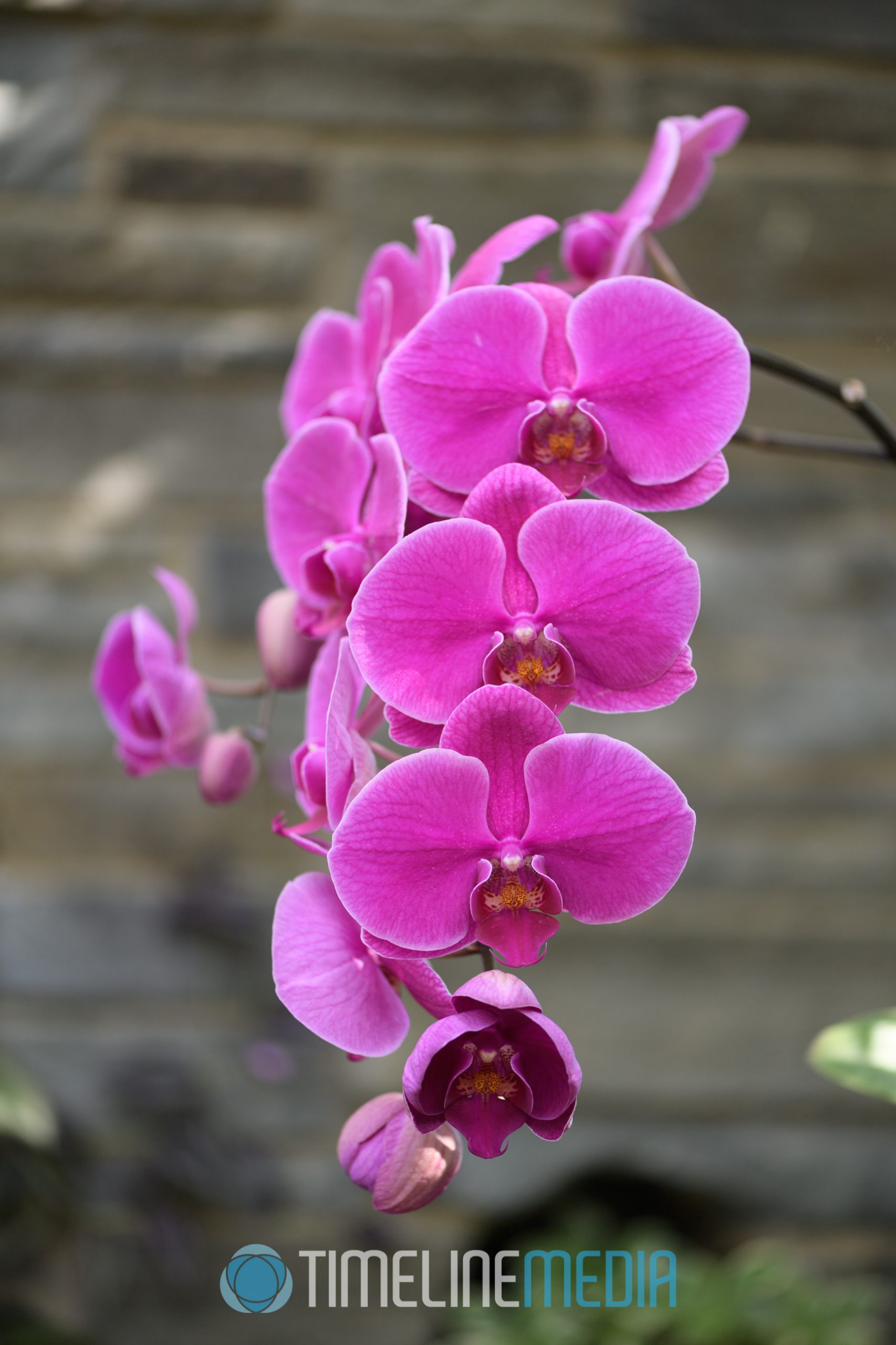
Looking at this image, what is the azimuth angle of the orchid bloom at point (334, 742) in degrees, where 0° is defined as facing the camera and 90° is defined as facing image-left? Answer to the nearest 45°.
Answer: approximately 90°

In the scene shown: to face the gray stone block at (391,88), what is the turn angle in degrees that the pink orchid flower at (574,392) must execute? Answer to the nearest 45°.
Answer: approximately 180°

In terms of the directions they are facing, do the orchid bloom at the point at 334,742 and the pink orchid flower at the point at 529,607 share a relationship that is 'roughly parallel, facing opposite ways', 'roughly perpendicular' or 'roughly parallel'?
roughly perpendicular

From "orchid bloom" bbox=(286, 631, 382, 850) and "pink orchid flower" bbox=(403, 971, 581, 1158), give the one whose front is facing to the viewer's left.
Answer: the orchid bloom

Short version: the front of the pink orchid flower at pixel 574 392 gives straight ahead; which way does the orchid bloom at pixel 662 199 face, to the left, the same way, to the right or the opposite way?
to the right

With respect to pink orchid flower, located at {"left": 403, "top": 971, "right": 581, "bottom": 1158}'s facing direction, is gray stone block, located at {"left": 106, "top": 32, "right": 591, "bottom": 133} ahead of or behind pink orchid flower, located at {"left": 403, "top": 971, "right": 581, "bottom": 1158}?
behind

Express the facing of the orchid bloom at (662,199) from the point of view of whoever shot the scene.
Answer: facing to the left of the viewer

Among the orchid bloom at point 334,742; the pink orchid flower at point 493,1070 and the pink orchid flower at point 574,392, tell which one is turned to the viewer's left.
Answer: the orchid bloom
